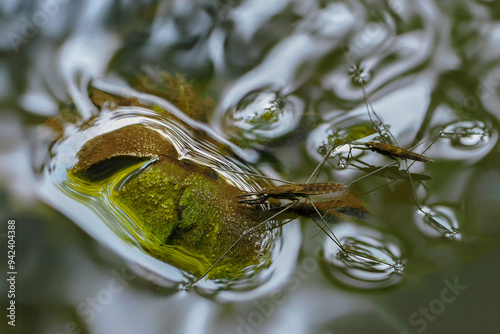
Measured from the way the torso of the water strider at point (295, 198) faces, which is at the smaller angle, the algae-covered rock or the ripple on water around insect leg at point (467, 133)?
the algae-covered rock

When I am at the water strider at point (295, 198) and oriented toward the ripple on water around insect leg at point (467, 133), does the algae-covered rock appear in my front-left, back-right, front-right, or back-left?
back-left

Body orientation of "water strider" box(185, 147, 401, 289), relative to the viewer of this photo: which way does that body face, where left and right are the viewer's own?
facing to the left of the viewer

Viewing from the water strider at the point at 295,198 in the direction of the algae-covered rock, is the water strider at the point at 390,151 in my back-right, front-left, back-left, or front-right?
back-right

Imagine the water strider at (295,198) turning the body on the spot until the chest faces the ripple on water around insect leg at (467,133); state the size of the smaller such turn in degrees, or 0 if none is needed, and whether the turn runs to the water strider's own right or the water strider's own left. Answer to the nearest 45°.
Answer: approximately 135° to the water strider's own right

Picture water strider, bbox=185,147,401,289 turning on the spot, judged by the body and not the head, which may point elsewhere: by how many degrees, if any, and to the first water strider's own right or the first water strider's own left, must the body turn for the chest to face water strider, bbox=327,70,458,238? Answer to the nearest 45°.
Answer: approximately 135° to the first water strider's own right

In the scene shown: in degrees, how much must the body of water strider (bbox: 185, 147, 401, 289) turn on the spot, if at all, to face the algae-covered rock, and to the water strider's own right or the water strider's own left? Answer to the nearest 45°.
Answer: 0° — it already faces it
